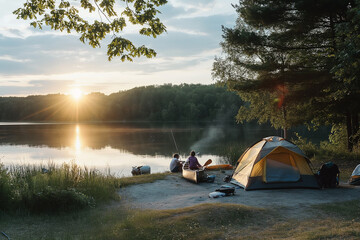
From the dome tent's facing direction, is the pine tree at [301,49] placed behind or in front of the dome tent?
behind

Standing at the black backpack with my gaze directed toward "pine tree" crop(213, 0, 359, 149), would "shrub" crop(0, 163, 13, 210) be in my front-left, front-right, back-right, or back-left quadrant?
back-left

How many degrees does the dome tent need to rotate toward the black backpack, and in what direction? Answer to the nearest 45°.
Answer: approximately 90° to its left

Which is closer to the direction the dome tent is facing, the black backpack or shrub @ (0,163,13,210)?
the shrub

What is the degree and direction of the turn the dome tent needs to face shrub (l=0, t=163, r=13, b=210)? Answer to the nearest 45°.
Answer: approximately 45° to its right
